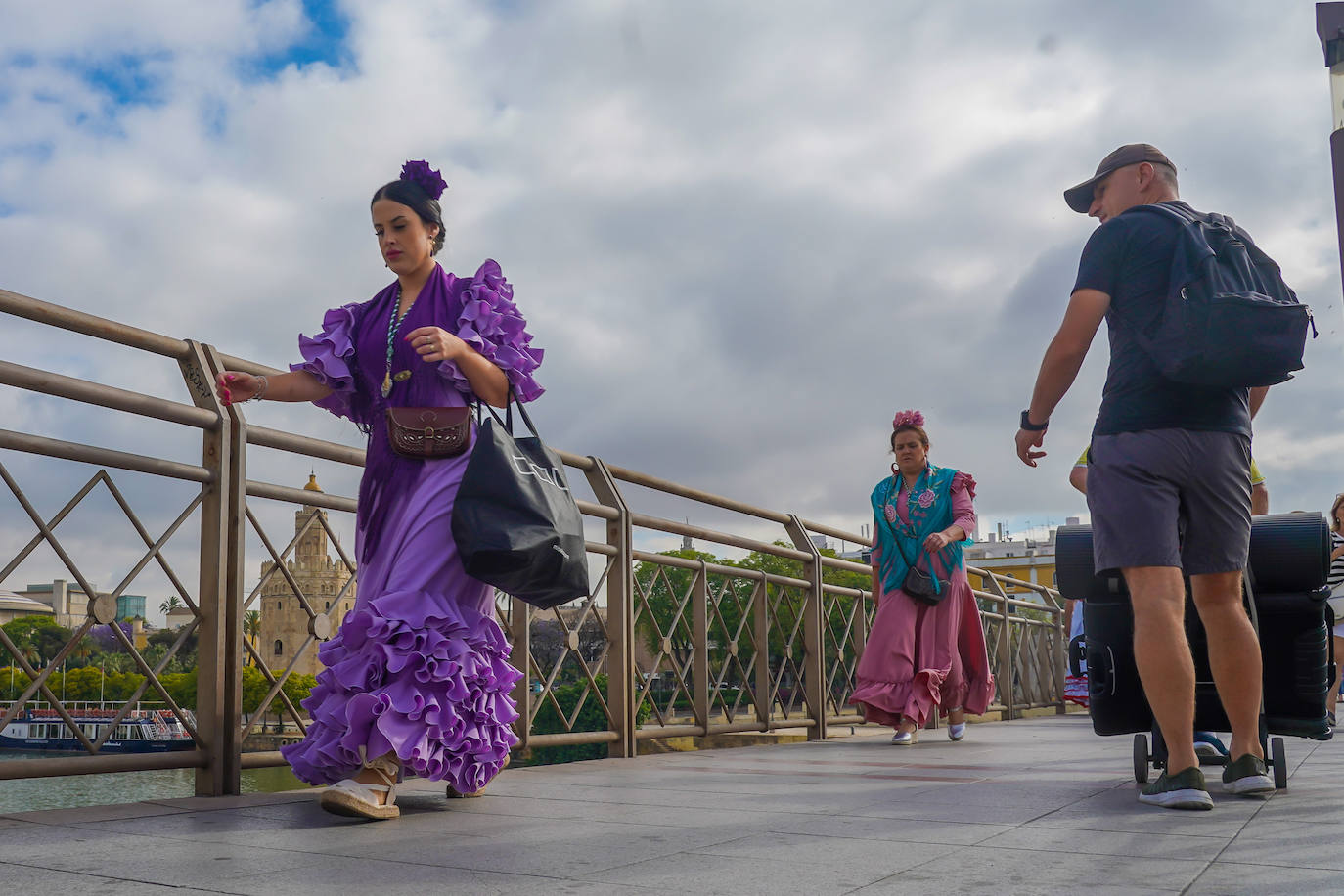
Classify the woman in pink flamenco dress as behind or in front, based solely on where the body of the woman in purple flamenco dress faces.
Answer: behind

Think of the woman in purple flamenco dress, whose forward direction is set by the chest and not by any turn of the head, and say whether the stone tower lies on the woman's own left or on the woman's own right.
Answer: on the woman's own right
